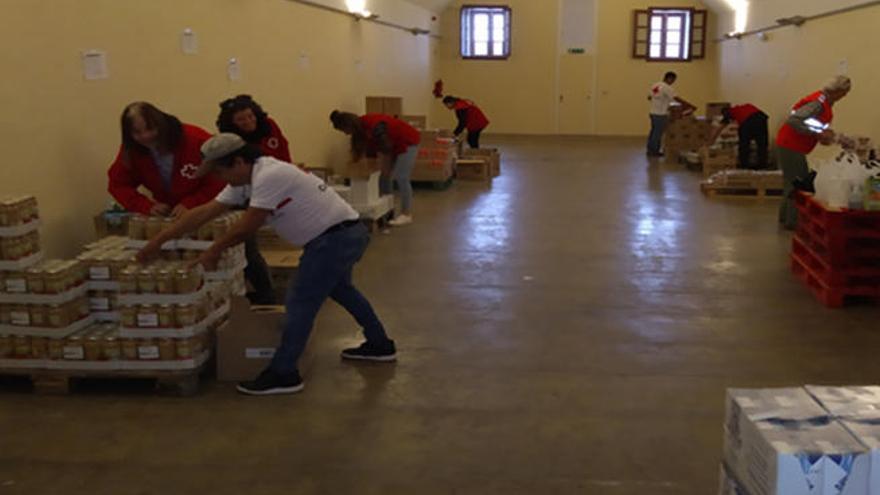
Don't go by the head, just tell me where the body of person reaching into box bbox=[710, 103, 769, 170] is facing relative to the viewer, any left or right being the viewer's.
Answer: facing to the left of the viewer

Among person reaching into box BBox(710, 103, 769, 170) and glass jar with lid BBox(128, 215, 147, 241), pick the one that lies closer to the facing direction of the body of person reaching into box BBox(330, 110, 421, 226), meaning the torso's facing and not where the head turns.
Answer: the glass jar with lid

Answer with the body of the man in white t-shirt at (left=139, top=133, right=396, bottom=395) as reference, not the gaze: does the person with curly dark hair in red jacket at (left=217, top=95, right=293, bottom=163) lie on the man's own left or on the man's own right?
on the man's own right

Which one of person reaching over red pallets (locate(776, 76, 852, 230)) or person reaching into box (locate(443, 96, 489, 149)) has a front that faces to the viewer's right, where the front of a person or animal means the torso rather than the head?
person reaching over red pallets (locate(776, 76, 852, 230))

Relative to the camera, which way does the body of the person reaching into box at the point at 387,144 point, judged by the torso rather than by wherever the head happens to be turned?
to the viewer's left

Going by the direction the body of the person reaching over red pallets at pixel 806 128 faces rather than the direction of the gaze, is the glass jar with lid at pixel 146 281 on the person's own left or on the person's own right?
on the person's own right

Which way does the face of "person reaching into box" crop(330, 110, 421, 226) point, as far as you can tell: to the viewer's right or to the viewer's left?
to the viewer's left

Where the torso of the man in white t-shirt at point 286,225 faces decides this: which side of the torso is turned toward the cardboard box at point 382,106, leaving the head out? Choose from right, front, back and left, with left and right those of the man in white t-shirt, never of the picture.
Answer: right

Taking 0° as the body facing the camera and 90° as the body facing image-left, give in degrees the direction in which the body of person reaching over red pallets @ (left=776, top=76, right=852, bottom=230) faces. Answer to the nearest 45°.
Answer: approximately 270°

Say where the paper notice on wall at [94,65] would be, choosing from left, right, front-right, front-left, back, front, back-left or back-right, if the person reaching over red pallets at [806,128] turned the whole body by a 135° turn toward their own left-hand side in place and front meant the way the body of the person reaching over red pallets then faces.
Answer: left

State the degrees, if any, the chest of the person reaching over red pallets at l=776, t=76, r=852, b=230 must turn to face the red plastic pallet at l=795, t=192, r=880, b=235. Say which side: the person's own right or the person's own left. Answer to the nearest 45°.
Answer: approximately 90° to the person's own right

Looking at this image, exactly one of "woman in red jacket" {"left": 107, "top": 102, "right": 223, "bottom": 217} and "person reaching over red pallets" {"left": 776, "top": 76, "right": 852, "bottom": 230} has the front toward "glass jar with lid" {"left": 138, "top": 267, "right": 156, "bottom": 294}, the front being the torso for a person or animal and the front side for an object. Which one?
the woman in red jacket

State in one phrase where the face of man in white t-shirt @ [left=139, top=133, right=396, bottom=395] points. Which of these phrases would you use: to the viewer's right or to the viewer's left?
to the viewer's left
